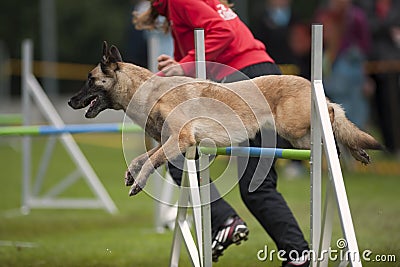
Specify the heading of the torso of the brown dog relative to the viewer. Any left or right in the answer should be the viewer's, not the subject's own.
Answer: facing to the left of the viewer

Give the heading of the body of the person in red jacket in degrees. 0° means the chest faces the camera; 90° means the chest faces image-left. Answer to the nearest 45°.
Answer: approximately 90°

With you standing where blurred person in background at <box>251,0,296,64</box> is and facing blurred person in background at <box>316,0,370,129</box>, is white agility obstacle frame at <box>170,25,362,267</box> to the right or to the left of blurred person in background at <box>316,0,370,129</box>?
right

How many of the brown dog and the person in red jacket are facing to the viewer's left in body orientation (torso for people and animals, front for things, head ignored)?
2

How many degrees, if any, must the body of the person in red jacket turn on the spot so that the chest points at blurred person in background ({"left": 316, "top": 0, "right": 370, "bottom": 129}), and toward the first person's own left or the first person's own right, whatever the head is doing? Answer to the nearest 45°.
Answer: approximately 90° to the first person's own right

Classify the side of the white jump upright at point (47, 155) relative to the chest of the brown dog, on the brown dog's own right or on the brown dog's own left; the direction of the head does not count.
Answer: on the brown dog's own right

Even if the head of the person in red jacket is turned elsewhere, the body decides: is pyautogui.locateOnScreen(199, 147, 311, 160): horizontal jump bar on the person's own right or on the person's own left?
on the person's own left

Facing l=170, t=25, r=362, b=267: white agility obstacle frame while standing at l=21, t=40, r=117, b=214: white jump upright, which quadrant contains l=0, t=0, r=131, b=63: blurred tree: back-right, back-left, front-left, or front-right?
back-left
